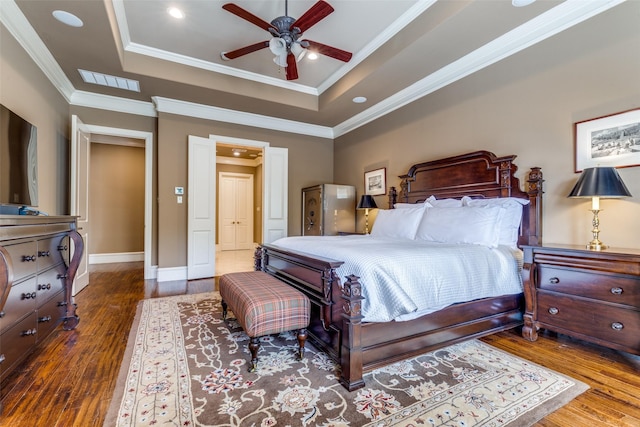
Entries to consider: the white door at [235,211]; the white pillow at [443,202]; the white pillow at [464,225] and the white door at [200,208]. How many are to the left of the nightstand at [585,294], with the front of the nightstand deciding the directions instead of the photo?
0

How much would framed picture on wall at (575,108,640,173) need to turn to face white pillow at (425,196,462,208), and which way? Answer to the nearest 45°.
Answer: approximately 45° to its right

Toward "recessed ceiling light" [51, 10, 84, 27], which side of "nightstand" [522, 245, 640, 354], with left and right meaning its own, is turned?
front

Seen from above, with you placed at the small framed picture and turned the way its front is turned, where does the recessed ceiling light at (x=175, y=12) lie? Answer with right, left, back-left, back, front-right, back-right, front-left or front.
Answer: front

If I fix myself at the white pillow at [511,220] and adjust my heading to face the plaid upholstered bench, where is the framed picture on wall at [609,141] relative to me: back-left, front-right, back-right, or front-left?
back-left

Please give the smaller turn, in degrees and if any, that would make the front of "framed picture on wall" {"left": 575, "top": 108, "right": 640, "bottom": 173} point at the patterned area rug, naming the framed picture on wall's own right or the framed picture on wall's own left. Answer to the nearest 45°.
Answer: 0° — it already faces it

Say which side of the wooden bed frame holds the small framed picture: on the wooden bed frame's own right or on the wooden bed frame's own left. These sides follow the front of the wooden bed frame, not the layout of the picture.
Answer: on the wooden bed frame's own right

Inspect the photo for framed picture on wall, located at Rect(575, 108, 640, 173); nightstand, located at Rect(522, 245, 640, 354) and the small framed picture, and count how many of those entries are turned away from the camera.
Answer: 0

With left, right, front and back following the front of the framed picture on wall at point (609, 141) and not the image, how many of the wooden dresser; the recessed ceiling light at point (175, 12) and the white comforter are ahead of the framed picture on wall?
3

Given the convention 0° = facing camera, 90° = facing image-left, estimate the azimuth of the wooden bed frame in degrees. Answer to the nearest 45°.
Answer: approximately 45°

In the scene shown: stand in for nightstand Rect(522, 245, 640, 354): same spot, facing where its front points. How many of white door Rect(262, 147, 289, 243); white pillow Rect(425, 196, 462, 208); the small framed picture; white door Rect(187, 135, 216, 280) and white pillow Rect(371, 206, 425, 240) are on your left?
0

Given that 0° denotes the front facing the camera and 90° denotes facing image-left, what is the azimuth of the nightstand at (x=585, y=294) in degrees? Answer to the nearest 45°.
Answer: approximately 45°

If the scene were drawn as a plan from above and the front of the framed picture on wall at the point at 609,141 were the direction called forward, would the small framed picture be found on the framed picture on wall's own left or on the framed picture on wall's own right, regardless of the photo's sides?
on the framed picture on wall's own right

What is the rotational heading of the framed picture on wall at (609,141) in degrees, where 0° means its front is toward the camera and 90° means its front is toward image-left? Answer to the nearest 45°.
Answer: approximately 45°

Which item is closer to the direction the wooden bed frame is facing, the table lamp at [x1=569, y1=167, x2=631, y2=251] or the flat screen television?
the flat screen television

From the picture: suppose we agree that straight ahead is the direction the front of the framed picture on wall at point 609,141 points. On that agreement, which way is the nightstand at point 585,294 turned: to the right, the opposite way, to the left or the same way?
the same way

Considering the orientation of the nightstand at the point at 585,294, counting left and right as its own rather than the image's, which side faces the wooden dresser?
front

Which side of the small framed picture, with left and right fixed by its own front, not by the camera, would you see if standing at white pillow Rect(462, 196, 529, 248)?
left

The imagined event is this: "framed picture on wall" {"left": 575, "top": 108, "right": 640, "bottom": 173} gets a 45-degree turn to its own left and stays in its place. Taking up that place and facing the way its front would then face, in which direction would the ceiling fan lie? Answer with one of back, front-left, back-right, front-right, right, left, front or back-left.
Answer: front-right

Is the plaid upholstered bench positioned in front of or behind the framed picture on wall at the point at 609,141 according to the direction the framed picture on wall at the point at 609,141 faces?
in front

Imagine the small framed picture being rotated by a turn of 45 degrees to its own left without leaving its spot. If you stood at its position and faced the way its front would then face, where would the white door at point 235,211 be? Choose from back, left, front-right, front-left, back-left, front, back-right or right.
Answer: back-right
